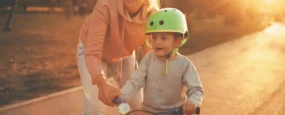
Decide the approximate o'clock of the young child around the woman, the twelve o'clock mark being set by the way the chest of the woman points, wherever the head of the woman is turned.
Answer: The young child is roughly at 12 o'clock from the woman.

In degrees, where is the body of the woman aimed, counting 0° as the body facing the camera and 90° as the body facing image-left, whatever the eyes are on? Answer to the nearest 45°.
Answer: approximately 315°
